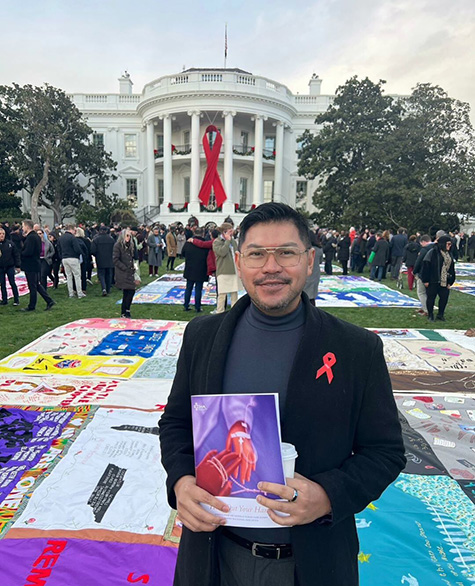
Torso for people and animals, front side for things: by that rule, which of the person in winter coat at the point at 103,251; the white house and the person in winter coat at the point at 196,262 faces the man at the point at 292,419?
the white house

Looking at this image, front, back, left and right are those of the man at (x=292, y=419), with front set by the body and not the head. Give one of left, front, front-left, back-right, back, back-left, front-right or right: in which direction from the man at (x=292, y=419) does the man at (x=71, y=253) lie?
back-right

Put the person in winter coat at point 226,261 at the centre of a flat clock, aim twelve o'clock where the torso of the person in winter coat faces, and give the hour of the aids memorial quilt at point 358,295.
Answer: The aids memorial quilt is roughly at 9 o'clock from the person in winter coat.

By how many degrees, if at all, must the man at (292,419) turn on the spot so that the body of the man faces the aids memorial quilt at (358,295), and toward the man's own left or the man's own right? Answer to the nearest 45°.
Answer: approximately 180°

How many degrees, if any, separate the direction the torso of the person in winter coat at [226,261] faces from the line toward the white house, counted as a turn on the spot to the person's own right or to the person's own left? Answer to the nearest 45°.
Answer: approximately 135° to the person's own left

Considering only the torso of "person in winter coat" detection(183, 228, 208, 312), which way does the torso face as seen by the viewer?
away from the camera

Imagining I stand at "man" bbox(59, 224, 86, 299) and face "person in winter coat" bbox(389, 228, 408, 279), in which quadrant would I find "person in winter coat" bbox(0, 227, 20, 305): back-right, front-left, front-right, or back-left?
back-right

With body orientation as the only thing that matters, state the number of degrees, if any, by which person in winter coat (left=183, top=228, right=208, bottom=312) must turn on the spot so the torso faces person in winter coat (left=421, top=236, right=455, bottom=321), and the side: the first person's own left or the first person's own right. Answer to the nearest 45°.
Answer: approximately 90° to the first person's own right

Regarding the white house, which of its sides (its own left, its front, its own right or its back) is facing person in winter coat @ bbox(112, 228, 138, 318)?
front

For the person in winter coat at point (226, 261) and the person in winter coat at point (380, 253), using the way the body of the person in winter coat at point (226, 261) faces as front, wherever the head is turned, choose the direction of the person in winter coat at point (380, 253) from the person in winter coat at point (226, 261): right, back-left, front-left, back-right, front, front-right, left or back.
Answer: left
